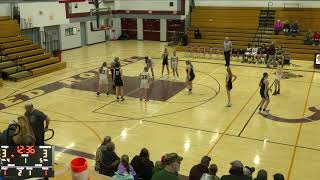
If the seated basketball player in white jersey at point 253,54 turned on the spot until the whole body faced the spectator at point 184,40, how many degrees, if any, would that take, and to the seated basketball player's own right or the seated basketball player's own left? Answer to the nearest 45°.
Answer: approximately 90° to the seated basketball player's own right

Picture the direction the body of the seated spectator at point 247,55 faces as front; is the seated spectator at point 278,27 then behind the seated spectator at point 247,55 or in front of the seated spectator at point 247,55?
behind

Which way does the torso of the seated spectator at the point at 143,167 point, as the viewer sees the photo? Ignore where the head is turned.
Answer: away from the camera

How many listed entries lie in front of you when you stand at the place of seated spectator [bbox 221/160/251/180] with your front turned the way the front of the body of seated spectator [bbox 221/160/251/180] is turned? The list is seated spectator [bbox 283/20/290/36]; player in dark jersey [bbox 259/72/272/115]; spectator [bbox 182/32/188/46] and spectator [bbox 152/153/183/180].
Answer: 3

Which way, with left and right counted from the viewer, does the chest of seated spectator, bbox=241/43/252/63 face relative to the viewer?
facing the viewer and to the left of the viewer

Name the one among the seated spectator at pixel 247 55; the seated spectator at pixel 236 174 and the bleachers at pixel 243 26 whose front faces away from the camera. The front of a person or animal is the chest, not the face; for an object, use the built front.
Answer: the seated spectator at pixel 236 174

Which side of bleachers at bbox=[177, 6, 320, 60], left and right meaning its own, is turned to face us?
front

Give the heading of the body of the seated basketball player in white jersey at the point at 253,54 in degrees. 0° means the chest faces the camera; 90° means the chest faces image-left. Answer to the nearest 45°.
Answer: approximately 45°

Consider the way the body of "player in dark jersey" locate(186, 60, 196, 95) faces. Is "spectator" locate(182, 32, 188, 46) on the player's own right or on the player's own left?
on the player's own right

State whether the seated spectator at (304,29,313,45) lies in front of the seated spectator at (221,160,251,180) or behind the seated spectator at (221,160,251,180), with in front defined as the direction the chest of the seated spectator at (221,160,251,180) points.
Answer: in front

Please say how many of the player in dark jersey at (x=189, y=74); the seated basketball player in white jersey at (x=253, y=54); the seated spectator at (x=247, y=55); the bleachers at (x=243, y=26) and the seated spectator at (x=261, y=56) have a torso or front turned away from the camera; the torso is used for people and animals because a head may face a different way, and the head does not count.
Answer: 0

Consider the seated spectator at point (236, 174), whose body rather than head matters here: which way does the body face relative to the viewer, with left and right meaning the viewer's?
facing away from the viewer

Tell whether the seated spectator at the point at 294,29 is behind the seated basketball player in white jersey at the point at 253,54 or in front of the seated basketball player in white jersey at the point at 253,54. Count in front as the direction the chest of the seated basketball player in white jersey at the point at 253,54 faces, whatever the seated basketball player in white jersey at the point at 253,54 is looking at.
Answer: behind
